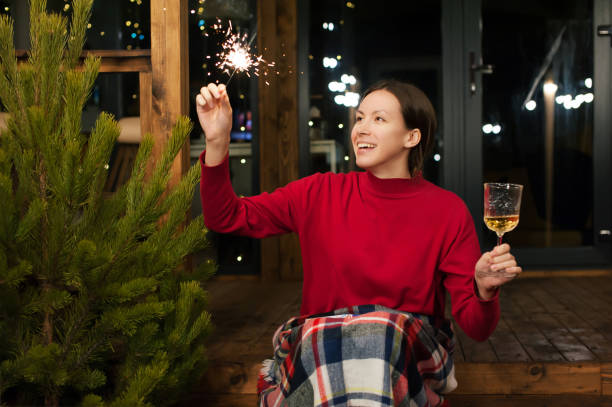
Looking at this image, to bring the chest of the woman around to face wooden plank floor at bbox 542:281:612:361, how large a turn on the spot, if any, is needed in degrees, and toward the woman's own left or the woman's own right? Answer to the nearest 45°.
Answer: approximately 135° to the woman's own left

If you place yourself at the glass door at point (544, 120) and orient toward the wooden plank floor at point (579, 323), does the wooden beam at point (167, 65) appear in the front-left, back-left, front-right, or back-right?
front-right

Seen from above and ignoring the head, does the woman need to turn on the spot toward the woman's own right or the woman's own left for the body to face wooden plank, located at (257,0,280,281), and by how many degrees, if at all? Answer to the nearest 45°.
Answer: approximately 180°

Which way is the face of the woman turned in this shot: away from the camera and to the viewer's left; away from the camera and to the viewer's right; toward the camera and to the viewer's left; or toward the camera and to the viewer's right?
toward the camera and to the viewer's left

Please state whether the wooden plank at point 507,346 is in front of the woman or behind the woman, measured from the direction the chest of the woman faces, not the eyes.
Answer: behind

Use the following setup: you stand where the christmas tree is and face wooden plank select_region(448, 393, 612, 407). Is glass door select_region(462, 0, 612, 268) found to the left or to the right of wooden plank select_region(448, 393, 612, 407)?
left

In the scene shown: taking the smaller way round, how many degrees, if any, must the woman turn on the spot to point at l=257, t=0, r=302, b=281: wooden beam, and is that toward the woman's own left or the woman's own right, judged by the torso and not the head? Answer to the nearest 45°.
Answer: approximately 180°

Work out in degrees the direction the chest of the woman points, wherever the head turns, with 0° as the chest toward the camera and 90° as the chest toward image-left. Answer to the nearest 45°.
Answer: approximately 0°
